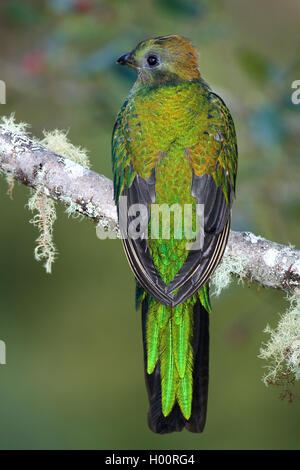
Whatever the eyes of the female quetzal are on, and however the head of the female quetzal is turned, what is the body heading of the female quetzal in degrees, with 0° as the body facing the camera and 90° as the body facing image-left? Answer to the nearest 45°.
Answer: approximately 180°
